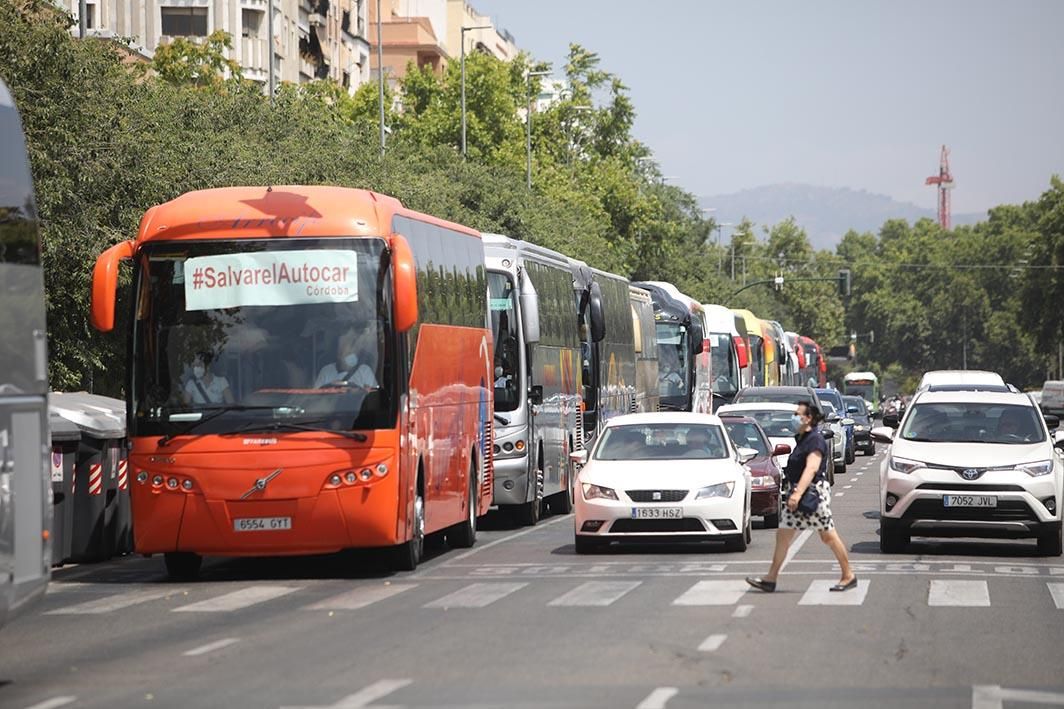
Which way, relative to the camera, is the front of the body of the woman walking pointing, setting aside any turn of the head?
to the viewer's left

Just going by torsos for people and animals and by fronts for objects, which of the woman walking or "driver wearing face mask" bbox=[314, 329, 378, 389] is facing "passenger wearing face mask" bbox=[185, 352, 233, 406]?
the woman walking

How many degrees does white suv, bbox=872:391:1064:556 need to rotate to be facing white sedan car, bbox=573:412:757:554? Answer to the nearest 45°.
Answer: approximately 90° to its right

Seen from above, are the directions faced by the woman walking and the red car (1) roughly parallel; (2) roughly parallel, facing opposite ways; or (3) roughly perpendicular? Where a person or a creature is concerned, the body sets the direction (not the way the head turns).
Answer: roughly perpendicular

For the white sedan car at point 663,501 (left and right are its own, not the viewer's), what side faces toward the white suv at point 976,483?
left
